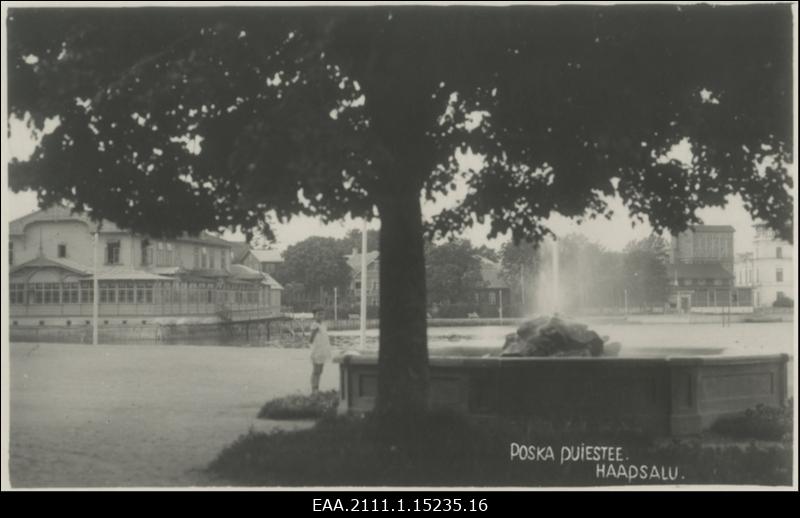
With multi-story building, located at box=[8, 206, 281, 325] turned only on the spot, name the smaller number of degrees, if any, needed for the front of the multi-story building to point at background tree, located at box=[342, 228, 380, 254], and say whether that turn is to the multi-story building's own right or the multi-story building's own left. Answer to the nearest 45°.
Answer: approximately 45° to the multi-story building's own left

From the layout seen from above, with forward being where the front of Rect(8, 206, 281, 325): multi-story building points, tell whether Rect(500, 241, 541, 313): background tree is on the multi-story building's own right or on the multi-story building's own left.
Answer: on the multi-story building's own left

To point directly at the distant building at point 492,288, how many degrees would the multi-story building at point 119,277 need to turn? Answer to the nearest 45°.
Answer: approximately 45° to its left

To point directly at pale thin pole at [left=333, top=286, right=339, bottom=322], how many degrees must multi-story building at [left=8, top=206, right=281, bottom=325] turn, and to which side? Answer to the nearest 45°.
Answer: approximately 45° to its left

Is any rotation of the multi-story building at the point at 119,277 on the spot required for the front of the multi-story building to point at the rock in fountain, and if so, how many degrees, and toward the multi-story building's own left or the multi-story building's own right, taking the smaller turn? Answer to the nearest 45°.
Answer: approximately 45° to the multi-story building's own left

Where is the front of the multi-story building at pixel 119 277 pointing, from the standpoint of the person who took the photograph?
facing the viewer and to the right of the viewer
